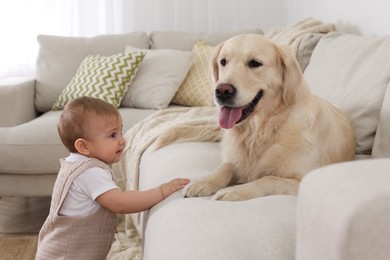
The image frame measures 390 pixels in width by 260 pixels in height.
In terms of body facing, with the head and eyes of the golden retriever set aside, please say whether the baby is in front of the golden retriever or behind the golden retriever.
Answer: in front

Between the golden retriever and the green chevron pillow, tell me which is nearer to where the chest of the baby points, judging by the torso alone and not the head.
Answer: the golden retriever

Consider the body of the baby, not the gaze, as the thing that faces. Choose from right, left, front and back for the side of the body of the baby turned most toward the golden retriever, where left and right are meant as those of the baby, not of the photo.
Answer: front

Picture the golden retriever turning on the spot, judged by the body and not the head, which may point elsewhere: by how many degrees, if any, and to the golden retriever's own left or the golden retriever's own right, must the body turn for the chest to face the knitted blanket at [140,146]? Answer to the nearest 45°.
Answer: approximately 90° to the golden retriever's own right

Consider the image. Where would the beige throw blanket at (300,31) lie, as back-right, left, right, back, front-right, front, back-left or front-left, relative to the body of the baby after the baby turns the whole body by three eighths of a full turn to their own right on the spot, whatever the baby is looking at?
back

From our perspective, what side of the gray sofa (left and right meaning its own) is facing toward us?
front

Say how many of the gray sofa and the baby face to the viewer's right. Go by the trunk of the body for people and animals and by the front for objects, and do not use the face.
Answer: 1

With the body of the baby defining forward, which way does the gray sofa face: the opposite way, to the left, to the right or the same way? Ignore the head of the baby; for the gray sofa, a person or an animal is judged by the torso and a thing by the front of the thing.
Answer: to the right

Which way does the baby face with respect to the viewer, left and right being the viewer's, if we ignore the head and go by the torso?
facing to the right of the viewer

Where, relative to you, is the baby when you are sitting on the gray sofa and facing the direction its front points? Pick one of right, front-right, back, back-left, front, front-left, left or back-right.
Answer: front

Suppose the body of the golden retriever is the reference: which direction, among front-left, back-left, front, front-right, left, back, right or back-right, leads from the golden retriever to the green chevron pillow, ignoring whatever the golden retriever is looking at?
right

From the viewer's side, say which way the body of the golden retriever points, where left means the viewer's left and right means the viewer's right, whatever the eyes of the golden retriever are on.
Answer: facing the viewer and to the left of the viewer

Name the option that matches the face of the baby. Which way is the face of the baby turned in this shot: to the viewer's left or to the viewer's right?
to the viewer's right
